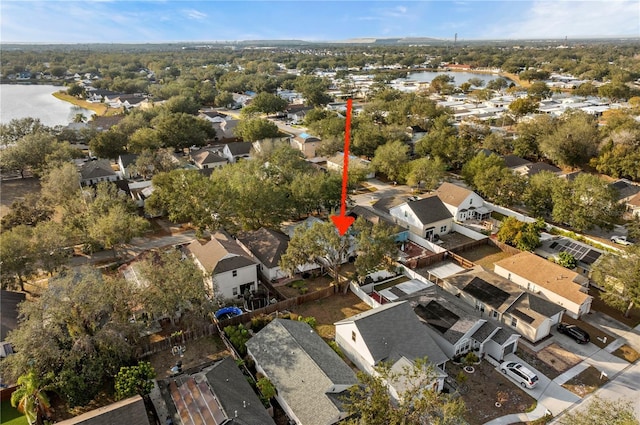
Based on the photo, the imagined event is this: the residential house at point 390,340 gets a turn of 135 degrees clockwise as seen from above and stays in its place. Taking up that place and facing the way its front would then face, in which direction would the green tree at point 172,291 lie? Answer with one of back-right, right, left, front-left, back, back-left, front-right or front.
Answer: front

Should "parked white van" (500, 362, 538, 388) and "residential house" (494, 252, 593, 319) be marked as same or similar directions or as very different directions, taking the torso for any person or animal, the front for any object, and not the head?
very different directions

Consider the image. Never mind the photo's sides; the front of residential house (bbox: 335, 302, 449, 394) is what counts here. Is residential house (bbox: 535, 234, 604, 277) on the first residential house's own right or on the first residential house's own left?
on the first residential house's own left

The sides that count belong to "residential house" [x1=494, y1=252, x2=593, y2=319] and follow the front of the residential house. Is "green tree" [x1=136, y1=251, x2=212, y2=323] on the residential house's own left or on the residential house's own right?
on the residential house's own right

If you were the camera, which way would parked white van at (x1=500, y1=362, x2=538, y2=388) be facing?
facing away from the viewer and to the left of the viewer

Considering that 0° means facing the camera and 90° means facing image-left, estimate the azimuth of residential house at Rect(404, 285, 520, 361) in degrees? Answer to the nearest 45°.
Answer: approximately 315°

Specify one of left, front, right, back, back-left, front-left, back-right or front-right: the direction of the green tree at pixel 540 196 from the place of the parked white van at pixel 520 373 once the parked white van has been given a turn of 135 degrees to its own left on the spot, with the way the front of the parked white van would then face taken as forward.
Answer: back

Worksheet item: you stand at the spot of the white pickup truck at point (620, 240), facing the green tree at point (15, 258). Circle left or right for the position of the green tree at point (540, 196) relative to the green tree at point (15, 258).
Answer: right

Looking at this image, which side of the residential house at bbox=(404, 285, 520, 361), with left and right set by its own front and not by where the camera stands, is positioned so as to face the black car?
left

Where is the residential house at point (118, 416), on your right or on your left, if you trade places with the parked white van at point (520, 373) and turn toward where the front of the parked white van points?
on your left

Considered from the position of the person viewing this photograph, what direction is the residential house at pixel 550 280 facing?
facing the viewer and to the right of the viewer

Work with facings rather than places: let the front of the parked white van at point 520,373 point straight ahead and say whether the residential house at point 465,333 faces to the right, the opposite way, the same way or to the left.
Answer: the opposite way

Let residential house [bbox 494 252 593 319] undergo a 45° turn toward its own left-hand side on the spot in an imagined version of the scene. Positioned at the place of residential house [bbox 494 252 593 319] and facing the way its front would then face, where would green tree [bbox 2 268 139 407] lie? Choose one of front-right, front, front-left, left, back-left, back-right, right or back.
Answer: back-right

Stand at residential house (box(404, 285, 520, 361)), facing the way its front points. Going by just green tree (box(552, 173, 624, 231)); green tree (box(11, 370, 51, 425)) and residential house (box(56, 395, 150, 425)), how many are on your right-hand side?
2
